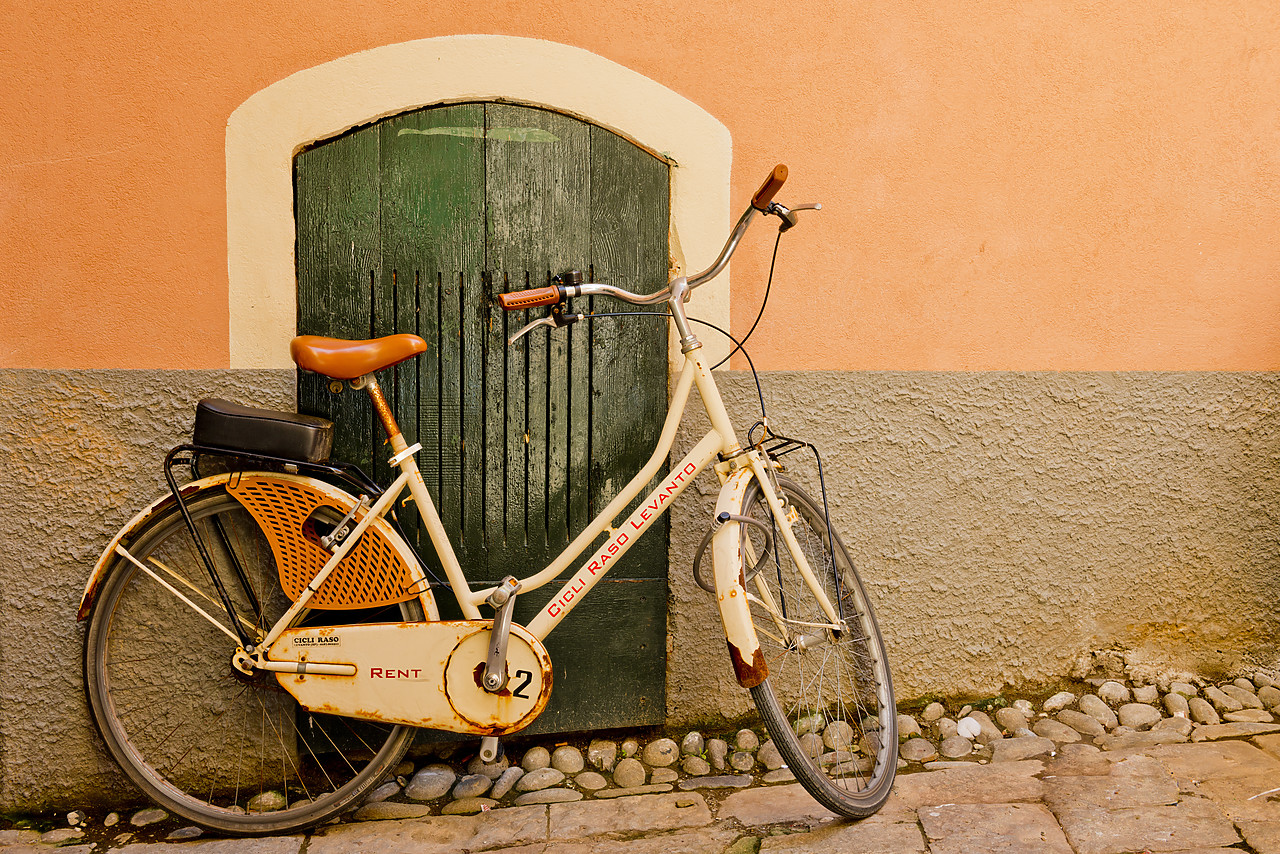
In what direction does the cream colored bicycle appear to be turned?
to the viewer's right

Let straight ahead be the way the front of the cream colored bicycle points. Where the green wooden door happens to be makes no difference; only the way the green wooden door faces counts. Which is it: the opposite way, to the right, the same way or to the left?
to the right

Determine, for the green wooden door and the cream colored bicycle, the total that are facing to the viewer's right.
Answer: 1

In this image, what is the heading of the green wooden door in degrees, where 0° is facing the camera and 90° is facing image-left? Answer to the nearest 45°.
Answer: approximately 0°
